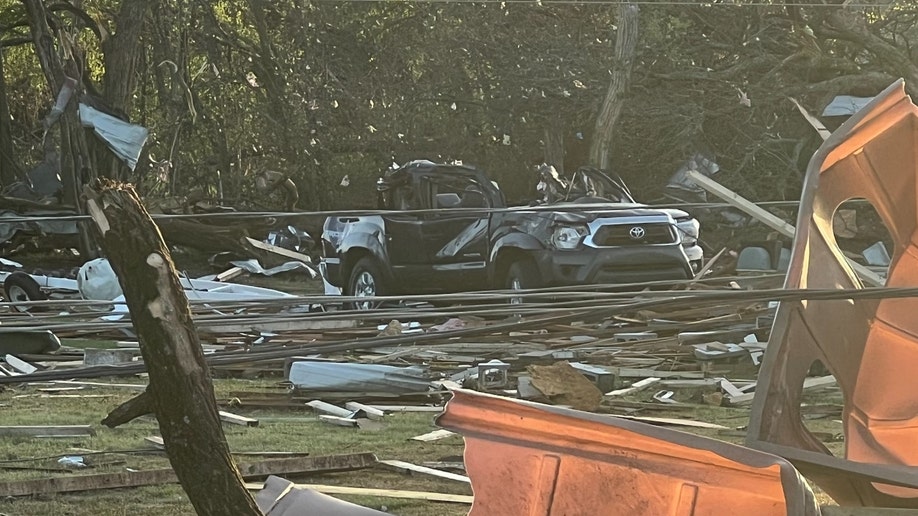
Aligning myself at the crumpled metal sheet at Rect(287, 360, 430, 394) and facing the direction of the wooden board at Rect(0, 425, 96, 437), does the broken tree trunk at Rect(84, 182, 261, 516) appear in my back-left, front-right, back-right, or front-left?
front-left

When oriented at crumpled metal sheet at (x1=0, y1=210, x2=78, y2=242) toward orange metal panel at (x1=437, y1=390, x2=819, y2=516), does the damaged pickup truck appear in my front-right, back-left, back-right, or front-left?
front-left

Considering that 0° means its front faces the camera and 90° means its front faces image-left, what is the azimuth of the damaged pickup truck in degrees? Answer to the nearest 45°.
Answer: approximately 315°

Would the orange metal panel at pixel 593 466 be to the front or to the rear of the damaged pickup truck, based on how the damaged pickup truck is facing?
to the front

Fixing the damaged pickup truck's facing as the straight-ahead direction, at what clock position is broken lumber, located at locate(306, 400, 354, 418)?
The broken lumber is roughly at 2 o'clock from the damaged pickup truck.

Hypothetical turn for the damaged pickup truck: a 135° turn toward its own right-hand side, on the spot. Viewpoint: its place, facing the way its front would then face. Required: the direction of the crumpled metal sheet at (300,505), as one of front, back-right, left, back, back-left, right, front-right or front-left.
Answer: left

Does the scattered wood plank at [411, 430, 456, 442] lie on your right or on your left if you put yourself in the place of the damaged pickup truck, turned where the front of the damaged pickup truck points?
on your right

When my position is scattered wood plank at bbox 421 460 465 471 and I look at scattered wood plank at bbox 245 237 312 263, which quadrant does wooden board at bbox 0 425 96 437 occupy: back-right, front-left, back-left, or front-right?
front-left

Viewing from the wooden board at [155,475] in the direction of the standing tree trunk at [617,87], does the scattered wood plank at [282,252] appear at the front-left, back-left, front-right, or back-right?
front-left

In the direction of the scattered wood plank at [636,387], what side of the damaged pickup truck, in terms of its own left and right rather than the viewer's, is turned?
front

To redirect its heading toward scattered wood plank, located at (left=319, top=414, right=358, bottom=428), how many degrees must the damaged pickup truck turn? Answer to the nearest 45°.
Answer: approximately 45° to its right

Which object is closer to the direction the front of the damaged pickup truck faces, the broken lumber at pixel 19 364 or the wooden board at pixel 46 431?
the wooden board

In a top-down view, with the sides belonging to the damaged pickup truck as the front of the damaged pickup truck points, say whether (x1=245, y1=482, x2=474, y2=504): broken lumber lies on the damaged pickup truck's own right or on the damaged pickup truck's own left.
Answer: on the damaged pickup truck's own right

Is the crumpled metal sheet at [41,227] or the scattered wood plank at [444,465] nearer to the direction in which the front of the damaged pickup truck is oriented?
the scattered wood plank

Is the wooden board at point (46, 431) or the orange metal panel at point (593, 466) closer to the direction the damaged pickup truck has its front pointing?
the orange metal panel

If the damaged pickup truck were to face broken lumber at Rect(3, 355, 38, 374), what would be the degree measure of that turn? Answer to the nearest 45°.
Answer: approximately 90° to its right

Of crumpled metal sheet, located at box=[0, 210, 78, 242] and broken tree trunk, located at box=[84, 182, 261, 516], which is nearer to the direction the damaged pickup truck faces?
the broken tree trunk

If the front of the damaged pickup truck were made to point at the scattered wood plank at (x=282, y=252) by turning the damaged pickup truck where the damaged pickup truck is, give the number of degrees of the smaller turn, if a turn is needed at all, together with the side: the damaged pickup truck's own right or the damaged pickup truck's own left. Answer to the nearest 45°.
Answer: approximately 180°

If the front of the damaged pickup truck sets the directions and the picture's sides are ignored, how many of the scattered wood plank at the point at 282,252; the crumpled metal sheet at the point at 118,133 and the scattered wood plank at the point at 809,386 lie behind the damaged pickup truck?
2

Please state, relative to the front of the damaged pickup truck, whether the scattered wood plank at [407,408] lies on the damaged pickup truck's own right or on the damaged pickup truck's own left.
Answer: on the damaged pickup truck's own right
